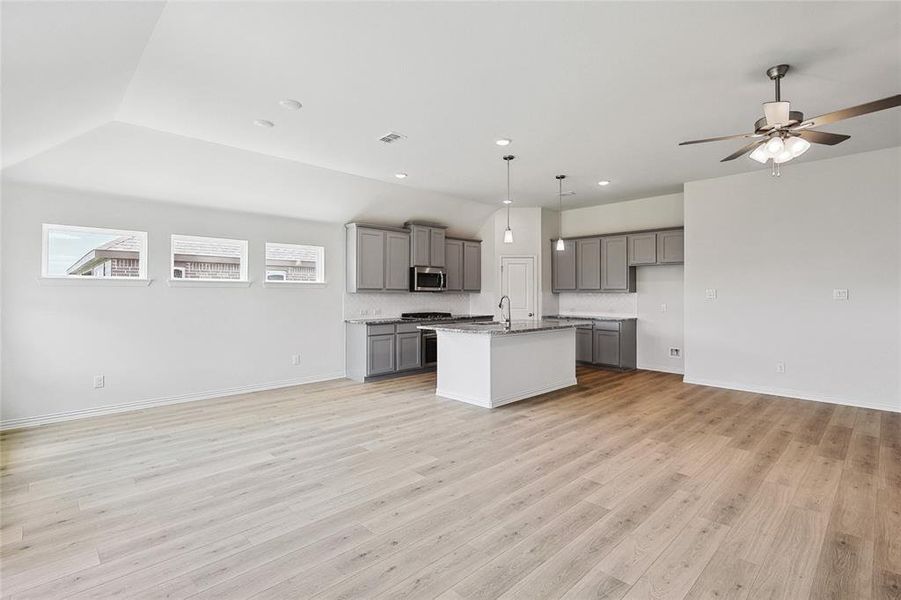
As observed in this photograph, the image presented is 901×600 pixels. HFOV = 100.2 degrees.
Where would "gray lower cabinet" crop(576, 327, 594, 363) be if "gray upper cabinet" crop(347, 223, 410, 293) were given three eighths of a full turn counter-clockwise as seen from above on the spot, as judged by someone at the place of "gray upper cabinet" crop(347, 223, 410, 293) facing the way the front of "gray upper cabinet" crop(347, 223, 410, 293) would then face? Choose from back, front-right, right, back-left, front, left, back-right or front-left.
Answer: right

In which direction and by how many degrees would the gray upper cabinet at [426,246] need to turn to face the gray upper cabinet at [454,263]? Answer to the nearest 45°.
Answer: approximately 90° to its left

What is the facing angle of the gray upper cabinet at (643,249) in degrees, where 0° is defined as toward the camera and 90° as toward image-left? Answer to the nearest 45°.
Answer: approximately 0°

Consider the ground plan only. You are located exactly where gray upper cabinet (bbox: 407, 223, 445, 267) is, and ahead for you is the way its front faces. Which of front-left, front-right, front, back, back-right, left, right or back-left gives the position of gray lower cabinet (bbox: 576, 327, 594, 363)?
front-left

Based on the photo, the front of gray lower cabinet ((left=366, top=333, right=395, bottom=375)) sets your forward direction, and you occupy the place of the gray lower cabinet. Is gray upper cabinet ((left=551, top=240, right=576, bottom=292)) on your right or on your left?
on your left

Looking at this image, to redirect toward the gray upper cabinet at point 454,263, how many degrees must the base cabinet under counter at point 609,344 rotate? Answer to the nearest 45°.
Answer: approximately 45° to its right

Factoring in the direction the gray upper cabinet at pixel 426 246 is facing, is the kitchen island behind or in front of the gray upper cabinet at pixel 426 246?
in front

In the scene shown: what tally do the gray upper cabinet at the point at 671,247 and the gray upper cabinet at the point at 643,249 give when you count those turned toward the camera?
2

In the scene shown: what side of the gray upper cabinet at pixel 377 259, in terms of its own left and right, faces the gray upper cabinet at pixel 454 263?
left

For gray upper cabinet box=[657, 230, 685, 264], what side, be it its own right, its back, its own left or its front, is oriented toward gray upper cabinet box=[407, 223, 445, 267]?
right
